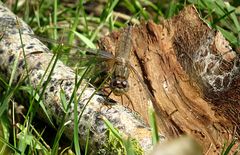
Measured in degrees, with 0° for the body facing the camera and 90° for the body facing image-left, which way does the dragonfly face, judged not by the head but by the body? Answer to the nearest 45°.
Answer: approximately 0°
